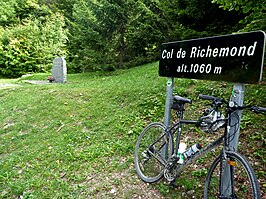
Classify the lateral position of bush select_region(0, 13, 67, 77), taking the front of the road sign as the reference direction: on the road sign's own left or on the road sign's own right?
on the road sign's own right

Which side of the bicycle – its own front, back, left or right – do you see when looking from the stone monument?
back

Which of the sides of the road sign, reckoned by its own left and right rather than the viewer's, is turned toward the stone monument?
right

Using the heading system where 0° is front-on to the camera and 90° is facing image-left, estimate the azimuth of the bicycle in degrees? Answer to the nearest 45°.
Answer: approximately 315°

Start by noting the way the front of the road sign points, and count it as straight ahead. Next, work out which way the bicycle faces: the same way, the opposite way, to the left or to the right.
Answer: to the left

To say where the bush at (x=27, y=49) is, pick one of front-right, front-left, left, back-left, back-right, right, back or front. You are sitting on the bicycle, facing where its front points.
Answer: back
